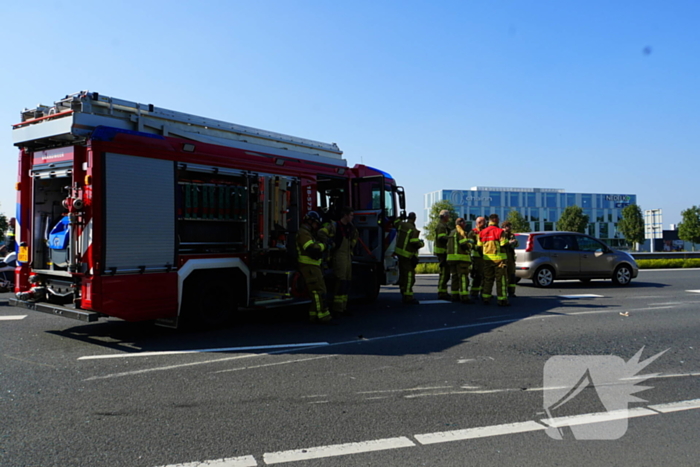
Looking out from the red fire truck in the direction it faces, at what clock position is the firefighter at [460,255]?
The firefighter is roughly at 1 o'clock from the red fire truck.

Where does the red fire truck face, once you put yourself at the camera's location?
facing away from the viewer and to the right of the viewer

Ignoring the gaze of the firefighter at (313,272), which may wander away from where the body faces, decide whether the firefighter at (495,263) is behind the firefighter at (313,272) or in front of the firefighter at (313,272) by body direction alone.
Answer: in front

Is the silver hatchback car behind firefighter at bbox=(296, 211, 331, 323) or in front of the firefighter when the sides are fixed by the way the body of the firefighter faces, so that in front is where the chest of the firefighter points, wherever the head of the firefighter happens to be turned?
in front

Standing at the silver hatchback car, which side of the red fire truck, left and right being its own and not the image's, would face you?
front

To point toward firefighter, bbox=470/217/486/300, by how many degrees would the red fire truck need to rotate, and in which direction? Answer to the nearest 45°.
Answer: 0° — it already faces them
